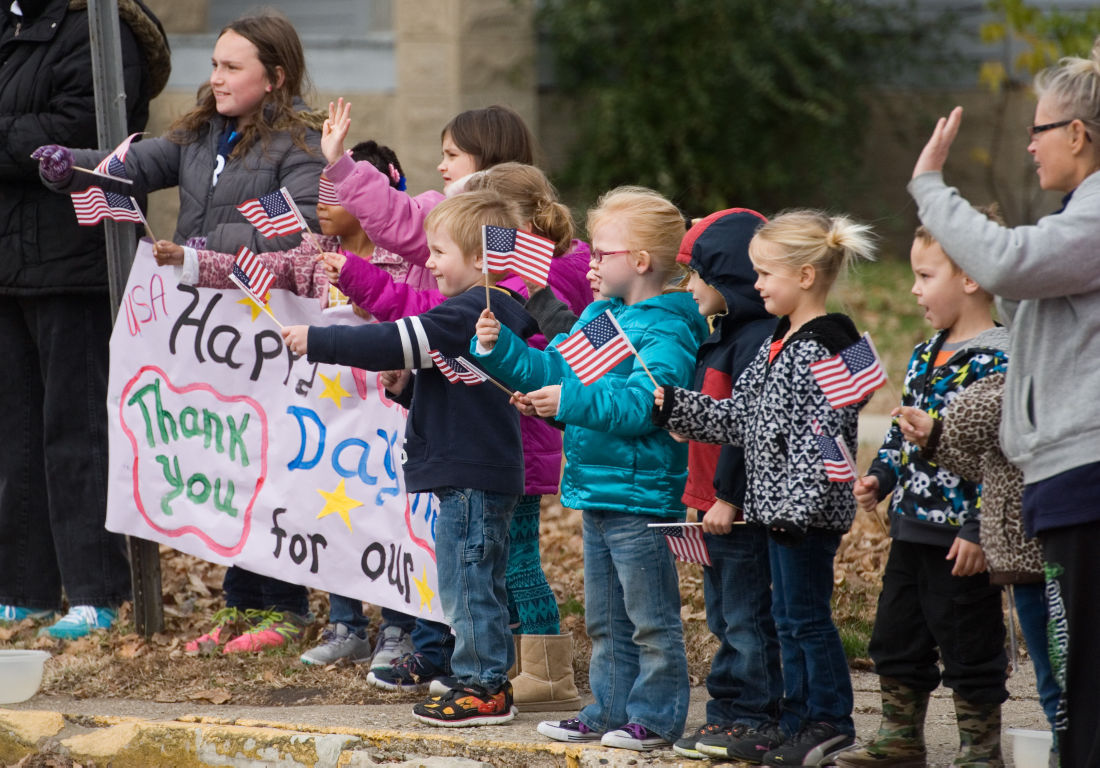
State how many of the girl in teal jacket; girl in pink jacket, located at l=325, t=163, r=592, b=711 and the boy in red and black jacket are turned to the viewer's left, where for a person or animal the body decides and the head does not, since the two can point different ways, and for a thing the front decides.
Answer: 3

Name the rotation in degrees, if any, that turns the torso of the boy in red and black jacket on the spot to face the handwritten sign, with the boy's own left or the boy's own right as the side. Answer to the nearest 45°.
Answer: approximately 45° to the boy's own right

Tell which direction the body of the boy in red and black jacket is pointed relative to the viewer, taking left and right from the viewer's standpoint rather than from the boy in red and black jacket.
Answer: facing to the left of the viewer

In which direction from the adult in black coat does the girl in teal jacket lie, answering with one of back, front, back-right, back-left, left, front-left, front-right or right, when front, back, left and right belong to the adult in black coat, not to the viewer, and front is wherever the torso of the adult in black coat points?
left

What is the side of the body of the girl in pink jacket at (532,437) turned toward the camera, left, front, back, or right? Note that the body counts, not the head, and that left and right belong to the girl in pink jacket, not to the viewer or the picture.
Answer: left

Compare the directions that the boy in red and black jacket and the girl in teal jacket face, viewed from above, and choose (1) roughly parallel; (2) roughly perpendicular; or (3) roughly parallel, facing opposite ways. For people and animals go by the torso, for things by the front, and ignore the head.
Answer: roughly parallel

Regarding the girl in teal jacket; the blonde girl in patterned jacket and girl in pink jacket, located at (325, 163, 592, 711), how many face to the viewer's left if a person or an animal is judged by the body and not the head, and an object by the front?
3

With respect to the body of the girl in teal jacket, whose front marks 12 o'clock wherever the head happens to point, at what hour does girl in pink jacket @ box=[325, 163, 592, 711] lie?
The girl in pink jacket is roughly at 2 o'clock from the girl in teal jacket.

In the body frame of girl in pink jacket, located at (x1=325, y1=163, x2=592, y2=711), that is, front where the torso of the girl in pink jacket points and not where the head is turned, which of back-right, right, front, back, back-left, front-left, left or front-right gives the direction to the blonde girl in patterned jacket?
back-left

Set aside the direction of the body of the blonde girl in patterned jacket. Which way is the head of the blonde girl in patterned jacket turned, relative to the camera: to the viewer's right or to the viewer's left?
to the viewer's left

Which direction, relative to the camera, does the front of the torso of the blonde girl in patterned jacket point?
to the viewer's left

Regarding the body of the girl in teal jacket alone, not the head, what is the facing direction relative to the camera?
to the viewer's left

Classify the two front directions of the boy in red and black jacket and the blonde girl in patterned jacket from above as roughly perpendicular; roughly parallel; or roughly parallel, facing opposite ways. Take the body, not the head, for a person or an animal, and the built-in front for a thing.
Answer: roughly parallel

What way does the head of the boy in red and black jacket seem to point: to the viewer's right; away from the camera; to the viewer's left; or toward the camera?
to the viewer's left

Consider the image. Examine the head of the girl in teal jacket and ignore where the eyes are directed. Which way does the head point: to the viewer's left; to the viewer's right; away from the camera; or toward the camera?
to the viewer's left

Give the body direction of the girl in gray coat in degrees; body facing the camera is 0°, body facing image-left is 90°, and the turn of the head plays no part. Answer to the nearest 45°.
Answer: approximately 45°

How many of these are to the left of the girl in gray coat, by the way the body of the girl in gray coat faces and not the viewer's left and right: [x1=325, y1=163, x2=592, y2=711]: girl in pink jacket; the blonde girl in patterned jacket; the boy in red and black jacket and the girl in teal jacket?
4
